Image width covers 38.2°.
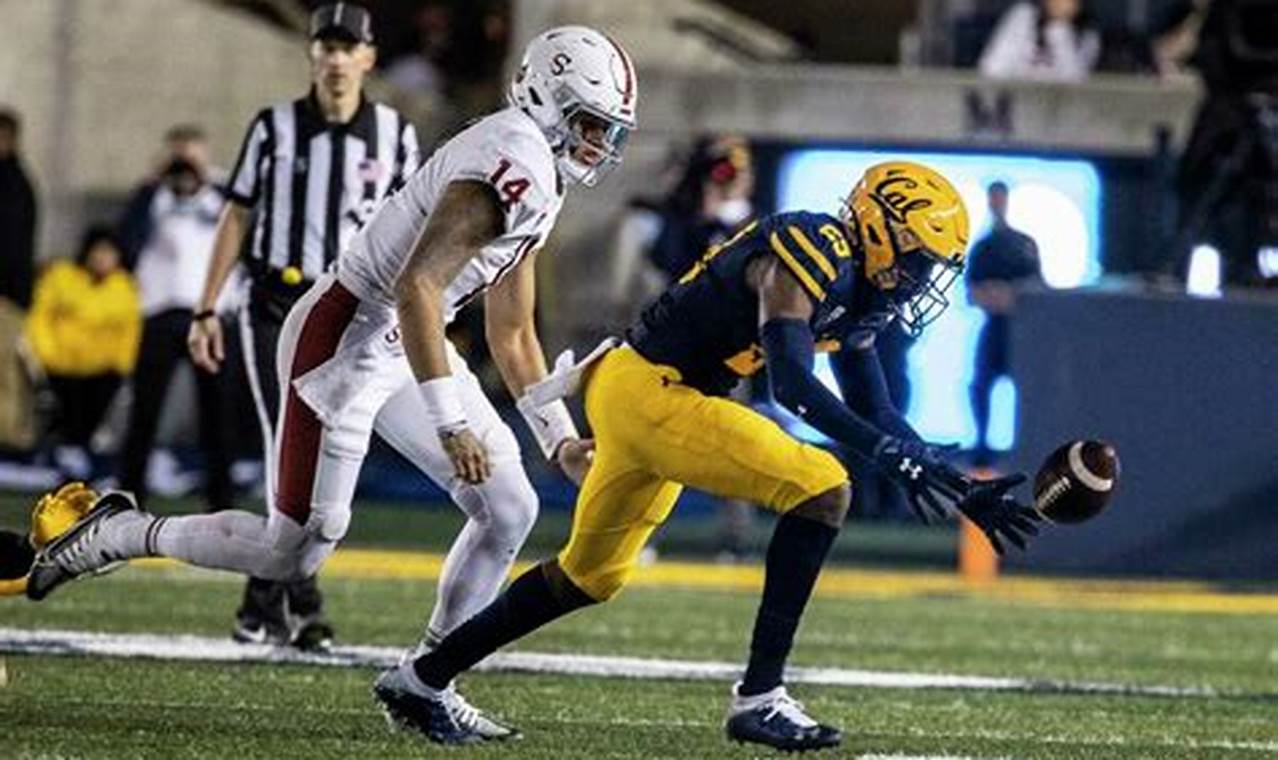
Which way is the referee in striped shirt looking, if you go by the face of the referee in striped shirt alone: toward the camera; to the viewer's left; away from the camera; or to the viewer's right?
toward the camera

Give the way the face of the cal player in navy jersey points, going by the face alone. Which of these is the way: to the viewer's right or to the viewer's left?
to the viewer's right

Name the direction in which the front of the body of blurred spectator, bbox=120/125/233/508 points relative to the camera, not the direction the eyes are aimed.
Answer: toward the camera

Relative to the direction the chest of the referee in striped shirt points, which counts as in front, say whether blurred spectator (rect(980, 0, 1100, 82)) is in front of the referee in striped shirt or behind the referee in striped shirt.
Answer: behind

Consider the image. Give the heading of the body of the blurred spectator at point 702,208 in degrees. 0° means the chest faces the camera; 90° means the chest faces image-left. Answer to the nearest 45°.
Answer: approximately 315°

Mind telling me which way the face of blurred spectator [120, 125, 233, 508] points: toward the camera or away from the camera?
toward the camera

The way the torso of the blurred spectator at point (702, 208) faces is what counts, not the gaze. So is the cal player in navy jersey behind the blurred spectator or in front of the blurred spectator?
in front

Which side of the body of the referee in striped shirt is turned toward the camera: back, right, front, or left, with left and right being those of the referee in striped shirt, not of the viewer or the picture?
front

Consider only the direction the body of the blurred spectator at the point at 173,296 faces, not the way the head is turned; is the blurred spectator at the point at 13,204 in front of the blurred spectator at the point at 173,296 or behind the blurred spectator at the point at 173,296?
behind

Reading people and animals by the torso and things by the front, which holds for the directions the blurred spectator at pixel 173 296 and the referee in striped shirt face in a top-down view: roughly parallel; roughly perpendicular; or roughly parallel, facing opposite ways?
roughly parallel

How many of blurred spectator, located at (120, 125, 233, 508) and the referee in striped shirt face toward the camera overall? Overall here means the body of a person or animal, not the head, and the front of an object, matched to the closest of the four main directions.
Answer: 2
